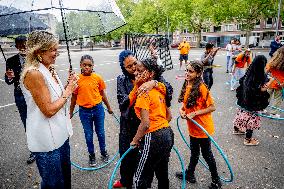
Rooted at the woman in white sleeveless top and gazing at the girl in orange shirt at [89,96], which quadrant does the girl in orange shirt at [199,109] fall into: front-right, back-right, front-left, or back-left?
front-right

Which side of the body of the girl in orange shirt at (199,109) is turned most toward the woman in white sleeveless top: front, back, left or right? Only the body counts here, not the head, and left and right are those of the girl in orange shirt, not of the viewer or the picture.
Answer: front

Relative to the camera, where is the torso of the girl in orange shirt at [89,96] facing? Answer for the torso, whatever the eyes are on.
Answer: toward the camera

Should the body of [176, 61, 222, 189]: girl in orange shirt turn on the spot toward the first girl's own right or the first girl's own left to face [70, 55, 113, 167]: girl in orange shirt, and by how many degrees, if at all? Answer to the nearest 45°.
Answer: approximately 45° to the first girl's own right

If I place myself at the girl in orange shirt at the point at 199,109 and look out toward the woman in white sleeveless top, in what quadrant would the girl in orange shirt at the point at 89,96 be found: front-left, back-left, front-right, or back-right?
front-right

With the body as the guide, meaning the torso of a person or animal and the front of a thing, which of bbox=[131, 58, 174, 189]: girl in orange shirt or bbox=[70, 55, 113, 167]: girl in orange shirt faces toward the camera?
bbox=[70, 55, 113, 167]: girl in orange shirt

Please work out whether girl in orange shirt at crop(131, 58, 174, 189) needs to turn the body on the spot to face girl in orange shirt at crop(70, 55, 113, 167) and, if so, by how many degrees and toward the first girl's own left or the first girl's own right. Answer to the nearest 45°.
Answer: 0° — they already face them

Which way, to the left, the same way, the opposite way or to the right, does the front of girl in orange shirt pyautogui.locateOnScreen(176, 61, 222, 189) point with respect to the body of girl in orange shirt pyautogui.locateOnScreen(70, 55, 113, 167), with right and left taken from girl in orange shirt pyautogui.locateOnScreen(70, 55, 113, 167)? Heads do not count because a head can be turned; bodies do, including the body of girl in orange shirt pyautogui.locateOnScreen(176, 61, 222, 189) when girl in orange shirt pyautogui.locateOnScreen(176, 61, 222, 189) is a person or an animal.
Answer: to the right

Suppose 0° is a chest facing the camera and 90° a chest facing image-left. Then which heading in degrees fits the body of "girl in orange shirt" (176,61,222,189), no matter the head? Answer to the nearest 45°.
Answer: approximately 45°

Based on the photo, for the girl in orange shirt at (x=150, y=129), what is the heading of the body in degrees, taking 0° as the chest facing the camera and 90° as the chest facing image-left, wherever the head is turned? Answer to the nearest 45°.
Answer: approximately 135°

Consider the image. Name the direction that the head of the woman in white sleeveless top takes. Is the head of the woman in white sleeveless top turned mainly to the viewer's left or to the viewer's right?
to the viewer's right
